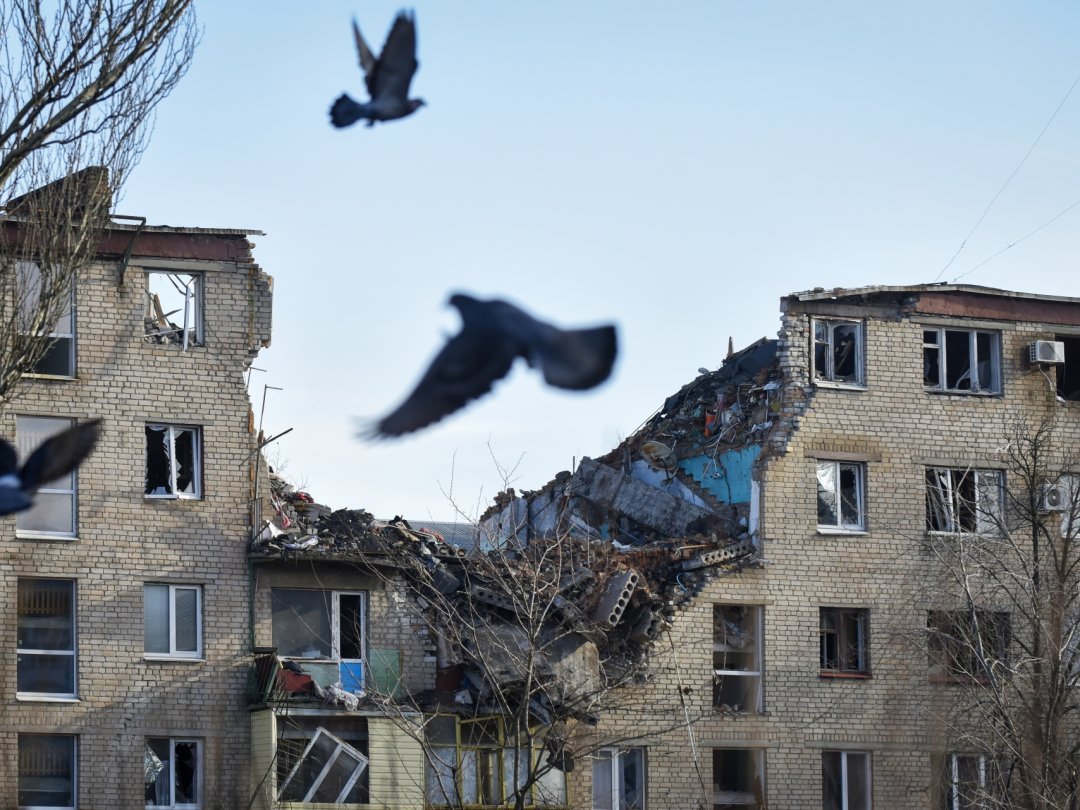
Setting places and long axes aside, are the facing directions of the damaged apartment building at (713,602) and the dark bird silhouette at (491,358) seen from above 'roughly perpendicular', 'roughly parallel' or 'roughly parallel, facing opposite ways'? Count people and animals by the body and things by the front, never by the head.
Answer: roughly perpendicular

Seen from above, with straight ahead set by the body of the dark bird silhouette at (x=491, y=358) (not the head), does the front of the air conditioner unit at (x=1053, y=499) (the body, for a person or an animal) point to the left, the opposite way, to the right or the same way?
to the left

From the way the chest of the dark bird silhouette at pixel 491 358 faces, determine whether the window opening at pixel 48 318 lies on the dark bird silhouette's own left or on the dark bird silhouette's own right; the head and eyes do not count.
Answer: on the dark bird silhouette's own right

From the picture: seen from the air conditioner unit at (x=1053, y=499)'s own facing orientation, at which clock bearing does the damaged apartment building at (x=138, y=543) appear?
The damaged apartment building is roughly at 2 o'clock from the air conditioner unit.

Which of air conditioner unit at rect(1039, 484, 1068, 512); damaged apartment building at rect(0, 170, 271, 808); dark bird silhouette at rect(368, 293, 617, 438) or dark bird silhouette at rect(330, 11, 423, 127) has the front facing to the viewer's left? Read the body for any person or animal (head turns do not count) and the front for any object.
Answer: dark bird silhouette at rect(368, 293, 617, 438)

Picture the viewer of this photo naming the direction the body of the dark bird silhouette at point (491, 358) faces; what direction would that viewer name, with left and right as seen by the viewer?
facing to the left of the viewer

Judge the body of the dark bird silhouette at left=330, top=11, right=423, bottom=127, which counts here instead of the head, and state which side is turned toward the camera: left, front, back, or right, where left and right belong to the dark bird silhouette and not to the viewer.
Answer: right

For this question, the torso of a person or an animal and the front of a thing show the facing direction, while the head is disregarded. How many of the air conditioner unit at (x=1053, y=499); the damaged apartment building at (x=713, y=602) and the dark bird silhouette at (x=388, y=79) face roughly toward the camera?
2

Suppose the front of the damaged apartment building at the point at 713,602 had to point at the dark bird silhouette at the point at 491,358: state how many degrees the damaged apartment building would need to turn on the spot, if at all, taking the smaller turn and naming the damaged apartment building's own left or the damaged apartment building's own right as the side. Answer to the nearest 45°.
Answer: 0° — it already faces it
